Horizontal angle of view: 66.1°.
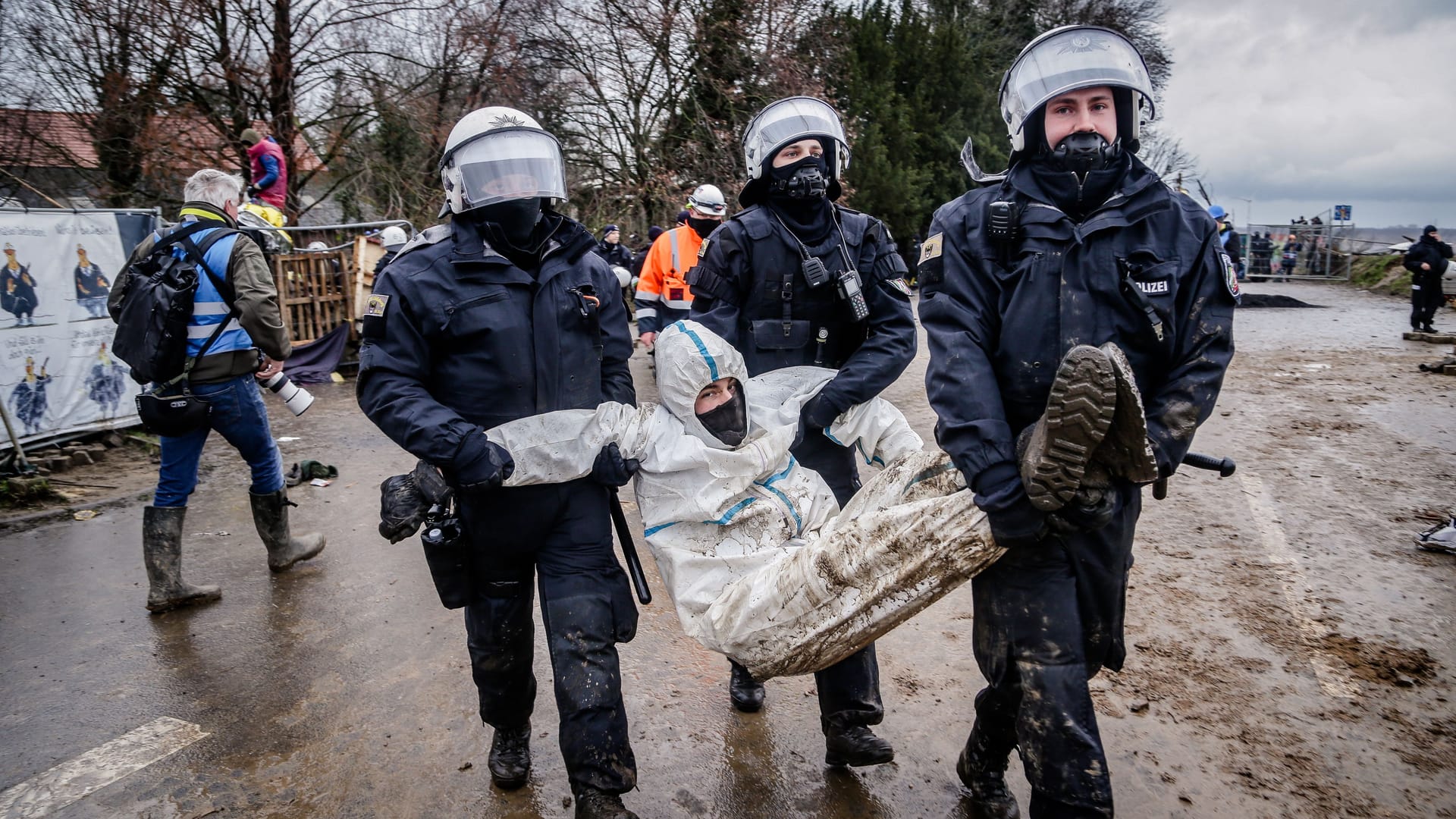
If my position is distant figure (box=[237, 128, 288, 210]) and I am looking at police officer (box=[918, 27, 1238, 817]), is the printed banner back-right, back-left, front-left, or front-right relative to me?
front-right

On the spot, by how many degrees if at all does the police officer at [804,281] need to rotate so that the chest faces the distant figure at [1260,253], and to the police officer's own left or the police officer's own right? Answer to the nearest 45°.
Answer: approximately 135° to the police officer's own left

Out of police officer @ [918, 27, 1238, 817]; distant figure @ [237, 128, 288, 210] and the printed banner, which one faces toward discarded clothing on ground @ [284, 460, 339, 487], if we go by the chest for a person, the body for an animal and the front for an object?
the printed banner

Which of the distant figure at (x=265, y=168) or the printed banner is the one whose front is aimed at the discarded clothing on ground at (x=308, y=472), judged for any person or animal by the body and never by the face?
the printed banner

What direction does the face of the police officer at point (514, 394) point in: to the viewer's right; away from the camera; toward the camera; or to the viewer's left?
toward the camera

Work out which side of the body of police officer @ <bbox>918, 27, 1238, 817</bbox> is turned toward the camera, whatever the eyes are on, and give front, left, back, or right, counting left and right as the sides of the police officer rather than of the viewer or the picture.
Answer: front

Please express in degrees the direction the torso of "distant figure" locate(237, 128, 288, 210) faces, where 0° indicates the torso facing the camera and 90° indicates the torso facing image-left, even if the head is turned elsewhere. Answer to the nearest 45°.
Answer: approximately 90°

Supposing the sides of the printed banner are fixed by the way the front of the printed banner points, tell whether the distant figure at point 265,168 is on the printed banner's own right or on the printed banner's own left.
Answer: on the printed banner's own left

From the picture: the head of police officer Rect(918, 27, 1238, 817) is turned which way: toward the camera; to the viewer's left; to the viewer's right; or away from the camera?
toward the camera

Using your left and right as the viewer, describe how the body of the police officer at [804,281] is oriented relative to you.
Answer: facing the viewer

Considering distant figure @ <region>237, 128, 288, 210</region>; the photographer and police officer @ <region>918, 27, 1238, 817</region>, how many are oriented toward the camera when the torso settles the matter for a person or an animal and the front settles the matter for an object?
1

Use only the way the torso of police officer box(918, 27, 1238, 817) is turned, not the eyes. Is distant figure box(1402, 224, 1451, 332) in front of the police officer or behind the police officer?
behind

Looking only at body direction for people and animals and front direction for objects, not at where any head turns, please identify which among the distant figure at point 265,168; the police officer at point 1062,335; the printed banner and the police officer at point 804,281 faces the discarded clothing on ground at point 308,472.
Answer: the printed banner

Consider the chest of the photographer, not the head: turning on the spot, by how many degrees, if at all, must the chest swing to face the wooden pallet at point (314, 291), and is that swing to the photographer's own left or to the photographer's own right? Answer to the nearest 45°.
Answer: approximately 45° to the photographer's own left
